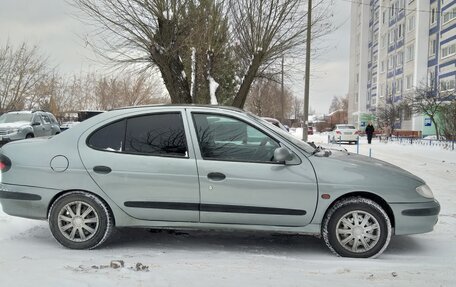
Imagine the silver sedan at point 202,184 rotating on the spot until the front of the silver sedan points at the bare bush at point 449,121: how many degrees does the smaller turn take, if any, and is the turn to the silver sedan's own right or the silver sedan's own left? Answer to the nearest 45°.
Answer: approximately 45° to the silver sedan's own left

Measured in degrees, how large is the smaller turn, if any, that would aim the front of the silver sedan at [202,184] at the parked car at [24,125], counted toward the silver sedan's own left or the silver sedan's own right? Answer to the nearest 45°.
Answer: approximately 135° to the silver sedan's own left

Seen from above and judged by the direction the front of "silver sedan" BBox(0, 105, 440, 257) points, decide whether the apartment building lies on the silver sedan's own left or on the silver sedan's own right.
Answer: on the silver sedan's own left

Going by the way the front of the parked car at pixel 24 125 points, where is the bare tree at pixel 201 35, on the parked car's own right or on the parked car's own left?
on the parked car's own left

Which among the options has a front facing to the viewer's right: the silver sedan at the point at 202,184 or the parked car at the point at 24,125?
the silver sedan

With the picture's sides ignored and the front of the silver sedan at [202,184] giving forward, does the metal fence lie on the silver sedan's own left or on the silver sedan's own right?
on the silver sedan's own left

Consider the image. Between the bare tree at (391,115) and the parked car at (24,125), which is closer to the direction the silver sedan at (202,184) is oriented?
the bare tree

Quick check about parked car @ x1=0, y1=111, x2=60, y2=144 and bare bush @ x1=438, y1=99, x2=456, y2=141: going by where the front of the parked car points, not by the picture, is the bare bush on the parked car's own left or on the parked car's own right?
on the parked car's own left

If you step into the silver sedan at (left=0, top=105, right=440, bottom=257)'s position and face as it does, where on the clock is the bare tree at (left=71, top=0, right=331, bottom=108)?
The bare tree is roughly at 9 o'clock from the silver sedan.

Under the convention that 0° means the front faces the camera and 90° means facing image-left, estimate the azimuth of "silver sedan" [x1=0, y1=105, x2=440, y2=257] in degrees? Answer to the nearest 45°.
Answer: approximately 270°

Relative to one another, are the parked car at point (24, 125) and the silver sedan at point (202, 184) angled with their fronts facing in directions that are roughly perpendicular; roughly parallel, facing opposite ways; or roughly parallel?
roughly perpendicular

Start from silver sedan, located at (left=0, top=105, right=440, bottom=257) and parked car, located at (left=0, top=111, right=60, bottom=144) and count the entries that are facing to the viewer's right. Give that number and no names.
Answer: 1

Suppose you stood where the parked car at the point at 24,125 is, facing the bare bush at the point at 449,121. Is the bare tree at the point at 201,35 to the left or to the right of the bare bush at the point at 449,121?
right

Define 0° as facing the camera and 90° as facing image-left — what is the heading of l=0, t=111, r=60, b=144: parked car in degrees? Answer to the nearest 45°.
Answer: approximately 45°
